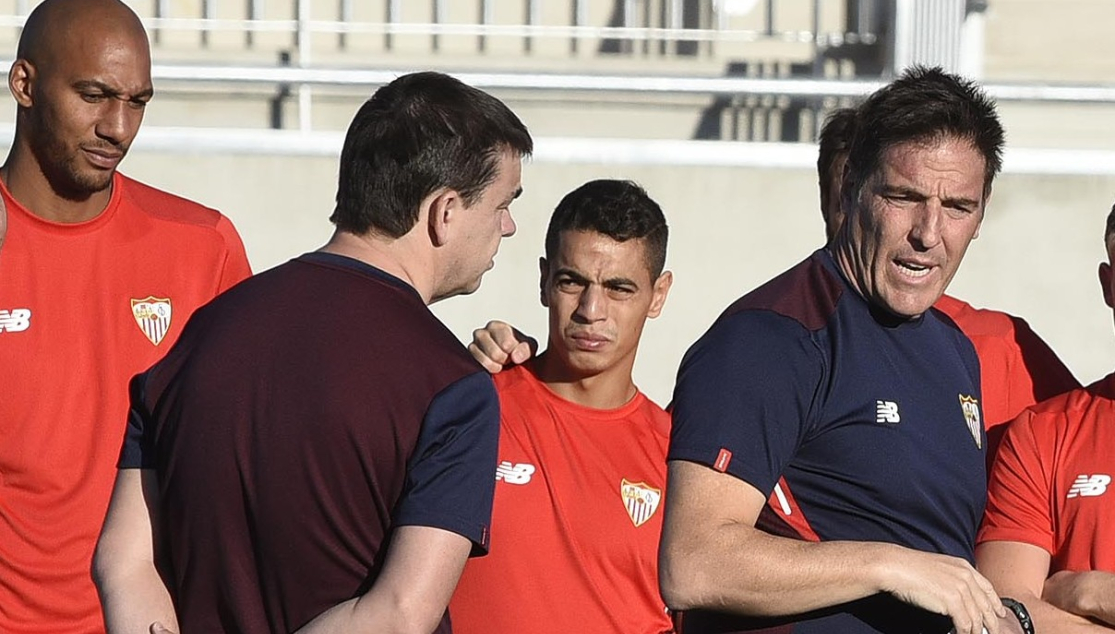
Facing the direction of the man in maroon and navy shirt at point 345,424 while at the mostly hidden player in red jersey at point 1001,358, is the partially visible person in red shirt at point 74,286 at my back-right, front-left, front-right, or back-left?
front-right

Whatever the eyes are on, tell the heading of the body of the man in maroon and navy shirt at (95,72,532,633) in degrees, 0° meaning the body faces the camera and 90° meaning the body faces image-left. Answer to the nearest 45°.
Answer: approximately 225°

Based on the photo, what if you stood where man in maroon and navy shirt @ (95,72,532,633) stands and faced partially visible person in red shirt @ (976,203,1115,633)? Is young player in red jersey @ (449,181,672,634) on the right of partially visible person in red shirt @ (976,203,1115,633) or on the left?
left

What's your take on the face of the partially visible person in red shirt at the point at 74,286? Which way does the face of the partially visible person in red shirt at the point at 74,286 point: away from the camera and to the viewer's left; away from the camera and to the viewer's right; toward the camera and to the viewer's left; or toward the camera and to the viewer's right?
toward the camera and to the viewer's right

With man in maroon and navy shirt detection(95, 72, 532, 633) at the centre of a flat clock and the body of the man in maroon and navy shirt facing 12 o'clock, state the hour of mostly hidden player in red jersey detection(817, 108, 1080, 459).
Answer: The mostly hidden player in red jersey is roughly at 12 o'clock from the man in maroon and navy shirt.

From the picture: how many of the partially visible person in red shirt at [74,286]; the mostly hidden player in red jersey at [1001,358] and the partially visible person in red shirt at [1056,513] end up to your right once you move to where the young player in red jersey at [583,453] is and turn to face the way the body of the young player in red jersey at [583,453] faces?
1

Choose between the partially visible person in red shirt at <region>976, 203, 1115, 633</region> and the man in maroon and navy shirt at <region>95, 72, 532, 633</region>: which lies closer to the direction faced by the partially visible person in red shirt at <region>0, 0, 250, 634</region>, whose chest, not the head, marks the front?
the man in maroon and navy shirt

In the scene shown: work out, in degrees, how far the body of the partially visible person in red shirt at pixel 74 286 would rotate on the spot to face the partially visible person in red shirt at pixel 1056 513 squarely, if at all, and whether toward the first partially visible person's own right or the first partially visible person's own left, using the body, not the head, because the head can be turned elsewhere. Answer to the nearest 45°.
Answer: approximately 90° to the first partially visible person's own left

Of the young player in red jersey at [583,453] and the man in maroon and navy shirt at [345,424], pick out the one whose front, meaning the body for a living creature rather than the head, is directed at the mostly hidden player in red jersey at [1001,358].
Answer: the man in maroon and navy shirt

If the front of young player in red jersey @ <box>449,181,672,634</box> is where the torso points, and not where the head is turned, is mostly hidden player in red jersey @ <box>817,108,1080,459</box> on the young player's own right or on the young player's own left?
on the young player's own left

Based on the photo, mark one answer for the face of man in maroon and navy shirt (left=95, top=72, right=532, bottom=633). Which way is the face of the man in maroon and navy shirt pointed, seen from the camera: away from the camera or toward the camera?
away from the camera

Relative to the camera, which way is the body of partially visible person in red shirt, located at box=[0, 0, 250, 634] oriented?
toward the camera

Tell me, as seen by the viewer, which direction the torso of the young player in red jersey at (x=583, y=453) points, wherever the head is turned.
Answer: toward the camera
